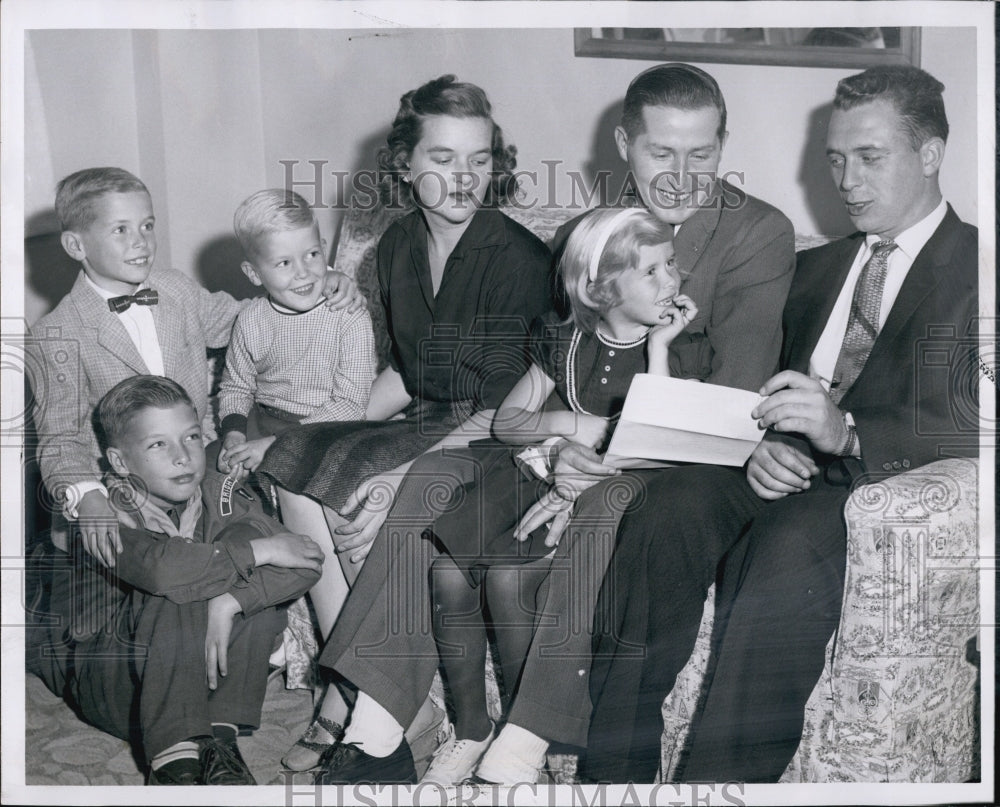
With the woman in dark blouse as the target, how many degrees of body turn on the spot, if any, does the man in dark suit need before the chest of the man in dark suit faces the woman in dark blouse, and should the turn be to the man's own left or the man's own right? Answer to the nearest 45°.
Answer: approximately 45° to the man's own right

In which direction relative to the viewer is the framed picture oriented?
toward the camera

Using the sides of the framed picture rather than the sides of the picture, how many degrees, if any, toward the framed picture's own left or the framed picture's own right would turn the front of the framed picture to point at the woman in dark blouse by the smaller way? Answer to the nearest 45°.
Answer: approximately 90° to the framed picture's own right

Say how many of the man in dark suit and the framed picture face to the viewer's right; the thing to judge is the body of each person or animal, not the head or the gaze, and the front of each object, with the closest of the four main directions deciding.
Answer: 0

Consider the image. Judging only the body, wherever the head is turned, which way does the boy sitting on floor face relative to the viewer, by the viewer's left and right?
facing the viewer and to the right of the viewer

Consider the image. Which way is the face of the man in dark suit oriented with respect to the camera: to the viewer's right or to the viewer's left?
to the viewer's left

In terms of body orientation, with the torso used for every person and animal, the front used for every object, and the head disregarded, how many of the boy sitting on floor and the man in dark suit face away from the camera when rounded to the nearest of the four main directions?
0

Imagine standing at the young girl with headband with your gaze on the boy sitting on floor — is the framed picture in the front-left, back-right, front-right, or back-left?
back-right

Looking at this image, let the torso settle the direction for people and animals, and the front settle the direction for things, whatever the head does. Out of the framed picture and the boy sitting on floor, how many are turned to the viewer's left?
0

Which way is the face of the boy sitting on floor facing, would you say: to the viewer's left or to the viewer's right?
to the viewer's right

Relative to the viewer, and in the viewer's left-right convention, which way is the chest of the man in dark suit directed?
facing the viewer and to the left of the viewer

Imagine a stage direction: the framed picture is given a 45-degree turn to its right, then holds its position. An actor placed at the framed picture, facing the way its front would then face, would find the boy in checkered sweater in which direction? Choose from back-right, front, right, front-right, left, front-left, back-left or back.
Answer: front-right
